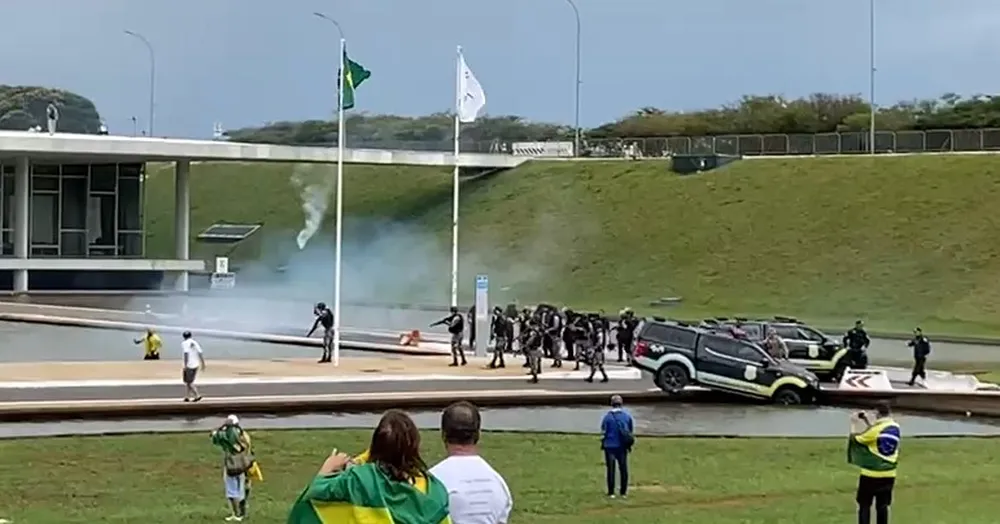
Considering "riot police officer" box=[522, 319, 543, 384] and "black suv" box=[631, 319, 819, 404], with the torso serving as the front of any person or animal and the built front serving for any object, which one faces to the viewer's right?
the black suv

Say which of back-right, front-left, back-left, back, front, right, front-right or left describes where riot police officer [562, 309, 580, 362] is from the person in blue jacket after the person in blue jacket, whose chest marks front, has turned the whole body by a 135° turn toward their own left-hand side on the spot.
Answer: back-right

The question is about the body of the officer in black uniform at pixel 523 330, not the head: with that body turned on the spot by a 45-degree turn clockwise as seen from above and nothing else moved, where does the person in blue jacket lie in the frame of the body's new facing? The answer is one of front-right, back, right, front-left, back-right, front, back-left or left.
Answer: back-left

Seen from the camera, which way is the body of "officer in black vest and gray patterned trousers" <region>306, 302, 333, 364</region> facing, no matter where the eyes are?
to the viewer's left

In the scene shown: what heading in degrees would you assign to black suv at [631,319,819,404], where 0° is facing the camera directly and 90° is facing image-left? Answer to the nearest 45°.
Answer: approximately 270°

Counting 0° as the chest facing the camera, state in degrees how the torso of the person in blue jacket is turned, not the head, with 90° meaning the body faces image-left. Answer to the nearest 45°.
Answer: approximately 180°

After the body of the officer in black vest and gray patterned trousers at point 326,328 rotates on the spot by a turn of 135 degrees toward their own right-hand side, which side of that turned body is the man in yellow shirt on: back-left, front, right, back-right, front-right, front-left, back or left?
back-left

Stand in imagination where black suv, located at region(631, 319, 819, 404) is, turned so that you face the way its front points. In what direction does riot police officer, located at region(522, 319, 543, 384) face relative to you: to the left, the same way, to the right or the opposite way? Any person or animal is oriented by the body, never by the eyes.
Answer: the opposite way

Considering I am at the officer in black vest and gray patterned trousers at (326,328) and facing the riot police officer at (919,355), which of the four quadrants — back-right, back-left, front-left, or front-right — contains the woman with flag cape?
front-right

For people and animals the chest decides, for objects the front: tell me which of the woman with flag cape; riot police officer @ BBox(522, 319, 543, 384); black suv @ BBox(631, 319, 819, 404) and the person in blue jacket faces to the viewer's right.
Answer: the black suv

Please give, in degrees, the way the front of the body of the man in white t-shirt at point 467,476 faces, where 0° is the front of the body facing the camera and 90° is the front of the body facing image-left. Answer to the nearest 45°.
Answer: approximately 180°

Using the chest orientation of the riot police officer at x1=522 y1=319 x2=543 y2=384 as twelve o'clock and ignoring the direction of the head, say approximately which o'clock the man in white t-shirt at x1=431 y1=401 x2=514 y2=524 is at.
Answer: The man in white t-shirt is roughly at 9 o'clock from the riot police officer.

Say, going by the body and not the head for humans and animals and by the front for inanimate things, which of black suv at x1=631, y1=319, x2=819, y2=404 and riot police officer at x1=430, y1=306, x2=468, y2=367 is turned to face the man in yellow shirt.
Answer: the riot police officer

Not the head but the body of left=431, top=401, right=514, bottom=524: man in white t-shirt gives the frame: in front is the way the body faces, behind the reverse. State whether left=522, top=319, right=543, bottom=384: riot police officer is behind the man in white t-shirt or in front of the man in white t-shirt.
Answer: in front

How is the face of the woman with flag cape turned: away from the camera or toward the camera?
away from the camera

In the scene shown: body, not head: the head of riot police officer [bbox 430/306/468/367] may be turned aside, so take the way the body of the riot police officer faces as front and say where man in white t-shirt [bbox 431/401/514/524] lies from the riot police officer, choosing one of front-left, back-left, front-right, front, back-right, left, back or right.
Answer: left

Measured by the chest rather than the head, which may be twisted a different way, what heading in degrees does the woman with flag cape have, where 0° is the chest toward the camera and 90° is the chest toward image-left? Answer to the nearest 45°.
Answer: approximately 180°

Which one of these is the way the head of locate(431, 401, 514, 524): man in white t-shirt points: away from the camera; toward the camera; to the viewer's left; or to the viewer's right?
away from the camera
